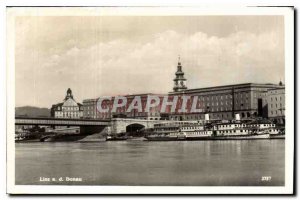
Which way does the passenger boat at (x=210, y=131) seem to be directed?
to the viewer's right

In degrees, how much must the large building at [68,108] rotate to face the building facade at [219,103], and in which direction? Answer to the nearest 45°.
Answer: approximately 90° to its left

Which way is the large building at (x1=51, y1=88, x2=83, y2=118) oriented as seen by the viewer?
toward the camera

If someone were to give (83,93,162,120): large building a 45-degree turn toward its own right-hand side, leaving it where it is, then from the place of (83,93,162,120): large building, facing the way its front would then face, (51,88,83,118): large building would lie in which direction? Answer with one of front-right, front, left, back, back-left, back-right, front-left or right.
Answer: front

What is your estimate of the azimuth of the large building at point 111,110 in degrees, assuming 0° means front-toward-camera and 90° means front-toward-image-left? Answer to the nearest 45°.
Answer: approximately 45°
